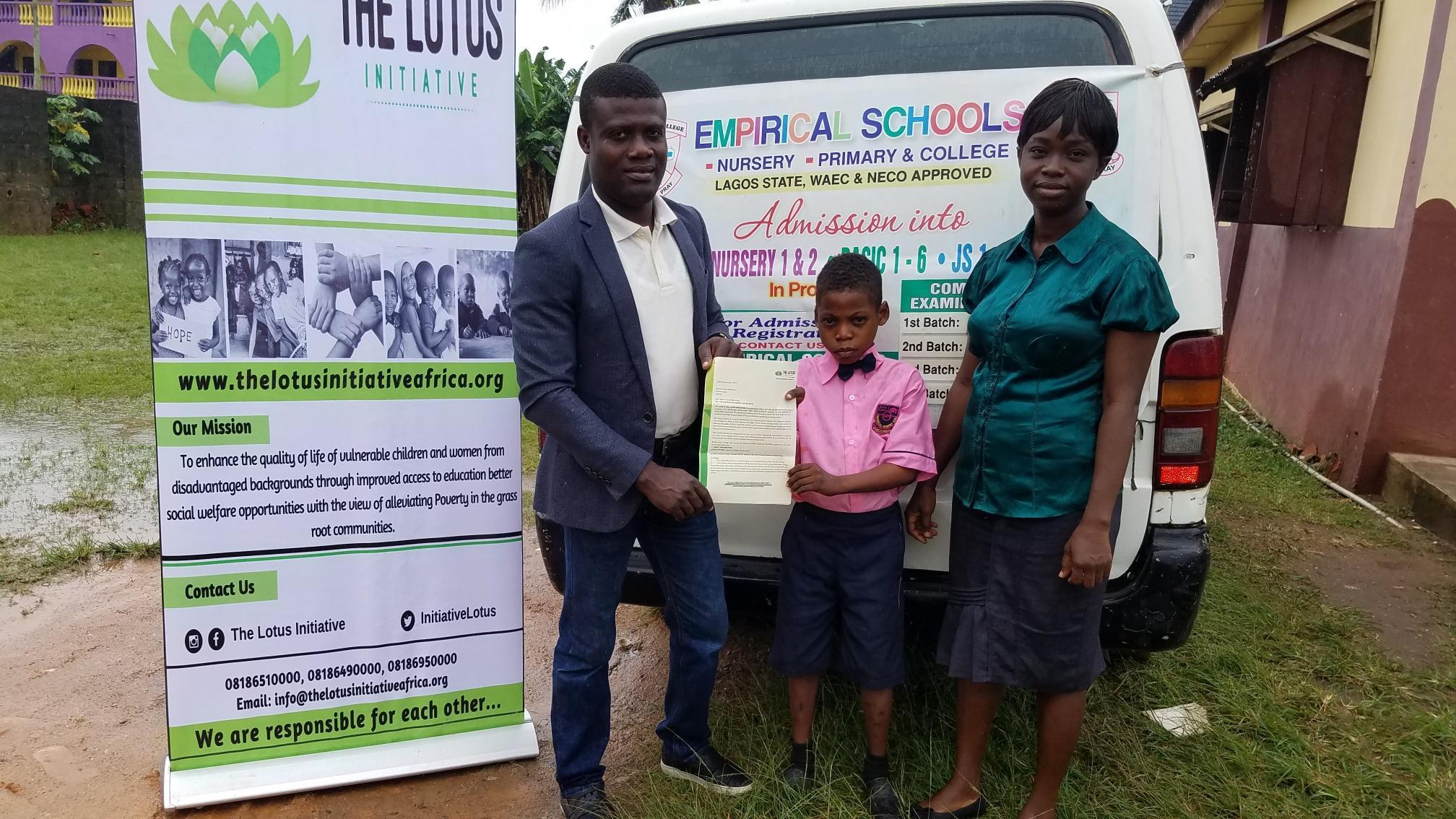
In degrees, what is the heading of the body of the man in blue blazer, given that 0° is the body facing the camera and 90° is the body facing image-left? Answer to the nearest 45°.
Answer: approximately 315°

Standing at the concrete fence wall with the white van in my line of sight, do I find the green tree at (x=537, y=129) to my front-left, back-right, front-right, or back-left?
front-left

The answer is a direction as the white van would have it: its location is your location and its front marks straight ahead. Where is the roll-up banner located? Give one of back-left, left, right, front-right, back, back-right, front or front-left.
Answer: left

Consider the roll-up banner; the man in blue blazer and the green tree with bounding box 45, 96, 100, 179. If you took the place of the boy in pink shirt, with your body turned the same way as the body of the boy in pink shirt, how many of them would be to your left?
0

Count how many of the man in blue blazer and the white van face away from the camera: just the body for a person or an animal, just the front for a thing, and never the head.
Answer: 1

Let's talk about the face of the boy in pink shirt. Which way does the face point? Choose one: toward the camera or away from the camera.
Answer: toward the camera

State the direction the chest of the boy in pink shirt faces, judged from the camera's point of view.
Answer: toward the camera

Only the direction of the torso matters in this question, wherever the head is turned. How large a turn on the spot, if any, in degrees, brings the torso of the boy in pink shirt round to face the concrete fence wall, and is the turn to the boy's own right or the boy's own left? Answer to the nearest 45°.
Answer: approximately 135° to the boy's own right

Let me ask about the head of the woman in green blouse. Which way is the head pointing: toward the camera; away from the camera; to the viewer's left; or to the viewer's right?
toward the camera

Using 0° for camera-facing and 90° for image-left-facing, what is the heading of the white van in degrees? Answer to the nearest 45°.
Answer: approximately 180°

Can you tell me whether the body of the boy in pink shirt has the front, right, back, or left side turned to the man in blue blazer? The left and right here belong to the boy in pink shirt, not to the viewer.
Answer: right

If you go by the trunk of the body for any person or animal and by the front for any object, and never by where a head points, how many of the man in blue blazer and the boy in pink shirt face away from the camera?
0
